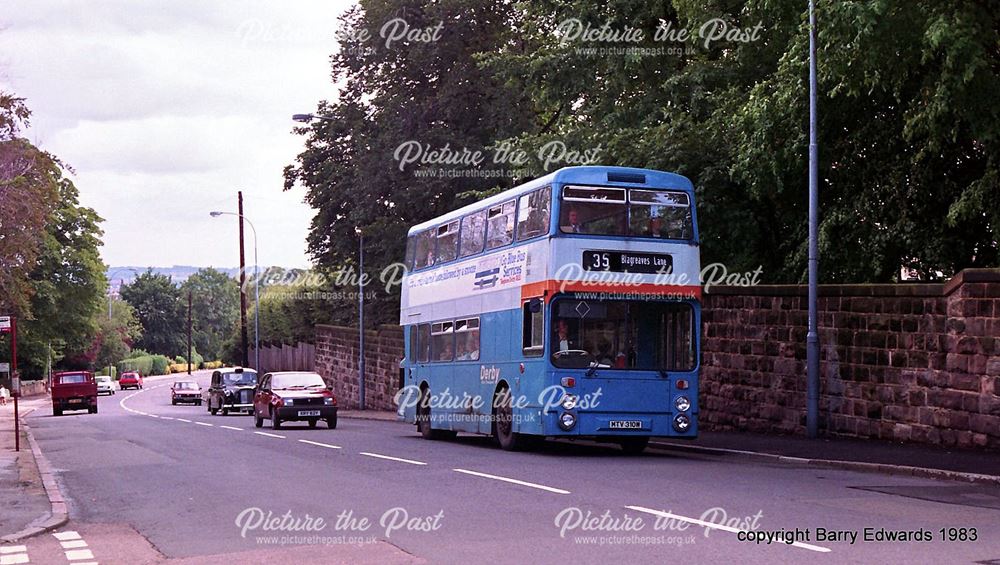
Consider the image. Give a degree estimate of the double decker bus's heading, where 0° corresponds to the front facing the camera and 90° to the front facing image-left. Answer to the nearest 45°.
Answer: approximately 315°

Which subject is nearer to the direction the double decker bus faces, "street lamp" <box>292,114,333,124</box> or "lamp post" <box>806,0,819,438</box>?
the lamp post

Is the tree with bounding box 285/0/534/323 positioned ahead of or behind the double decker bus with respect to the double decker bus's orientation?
behind

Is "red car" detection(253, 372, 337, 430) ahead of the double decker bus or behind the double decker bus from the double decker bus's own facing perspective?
behind

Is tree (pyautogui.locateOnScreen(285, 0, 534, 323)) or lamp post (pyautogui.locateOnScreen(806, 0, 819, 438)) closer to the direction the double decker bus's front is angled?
the lamp post

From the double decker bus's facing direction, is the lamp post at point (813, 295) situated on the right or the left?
on its left
